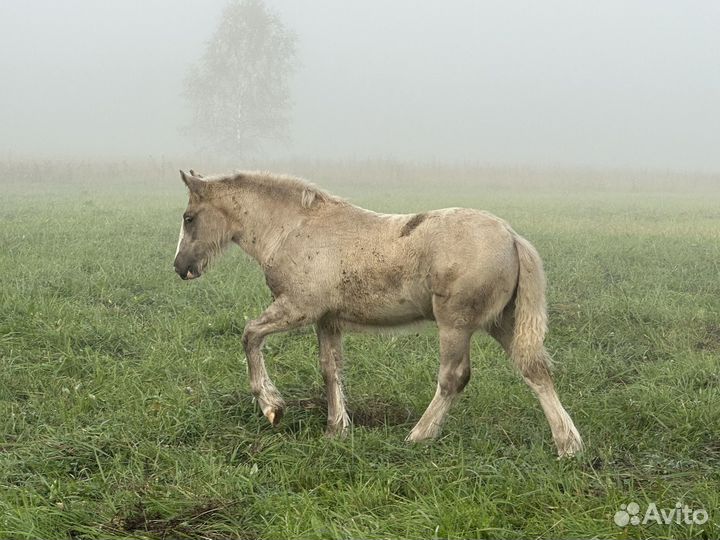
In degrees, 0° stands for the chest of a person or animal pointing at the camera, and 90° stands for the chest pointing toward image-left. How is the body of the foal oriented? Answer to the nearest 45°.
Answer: approximately 90°

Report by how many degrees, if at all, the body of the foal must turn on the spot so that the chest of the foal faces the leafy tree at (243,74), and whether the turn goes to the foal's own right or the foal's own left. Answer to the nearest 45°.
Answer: approximately 90° to the foal's own right
